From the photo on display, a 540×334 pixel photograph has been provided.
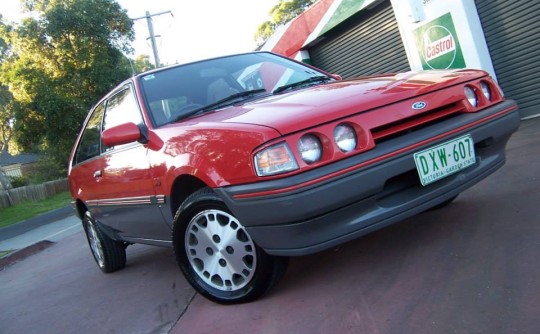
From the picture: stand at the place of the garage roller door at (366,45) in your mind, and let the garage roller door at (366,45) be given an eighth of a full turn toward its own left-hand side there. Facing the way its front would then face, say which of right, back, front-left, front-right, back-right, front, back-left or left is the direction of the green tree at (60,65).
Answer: back-right

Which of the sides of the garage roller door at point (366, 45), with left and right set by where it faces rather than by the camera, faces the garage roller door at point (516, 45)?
left

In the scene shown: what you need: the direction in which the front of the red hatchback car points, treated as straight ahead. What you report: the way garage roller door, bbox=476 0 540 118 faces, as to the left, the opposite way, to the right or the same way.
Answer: to the right

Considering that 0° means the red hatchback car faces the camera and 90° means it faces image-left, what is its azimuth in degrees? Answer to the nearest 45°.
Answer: approximately 315°

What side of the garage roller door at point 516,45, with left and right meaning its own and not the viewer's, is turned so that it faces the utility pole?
right

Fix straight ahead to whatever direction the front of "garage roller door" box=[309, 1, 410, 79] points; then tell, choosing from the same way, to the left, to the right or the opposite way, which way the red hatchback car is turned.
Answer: to the left

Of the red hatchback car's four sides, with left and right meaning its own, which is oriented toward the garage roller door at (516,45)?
left

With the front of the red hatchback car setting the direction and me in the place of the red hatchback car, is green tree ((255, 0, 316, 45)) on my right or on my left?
on my left

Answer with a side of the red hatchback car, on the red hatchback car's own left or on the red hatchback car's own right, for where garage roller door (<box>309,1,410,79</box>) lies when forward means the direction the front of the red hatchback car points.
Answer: on the red hatchback car's own left

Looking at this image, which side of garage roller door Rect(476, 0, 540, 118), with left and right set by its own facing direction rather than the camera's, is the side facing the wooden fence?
right

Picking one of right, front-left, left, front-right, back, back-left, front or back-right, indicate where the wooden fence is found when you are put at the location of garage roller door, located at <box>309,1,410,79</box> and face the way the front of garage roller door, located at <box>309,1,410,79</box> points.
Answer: right
